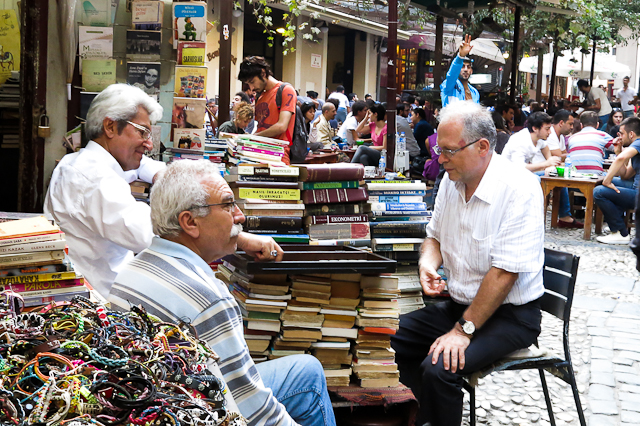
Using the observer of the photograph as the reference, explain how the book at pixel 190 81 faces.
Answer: facing the viewer

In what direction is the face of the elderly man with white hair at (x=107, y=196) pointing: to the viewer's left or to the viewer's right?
to the viewer's right

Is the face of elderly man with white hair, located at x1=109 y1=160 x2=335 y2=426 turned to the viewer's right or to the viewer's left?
to the viewer's right

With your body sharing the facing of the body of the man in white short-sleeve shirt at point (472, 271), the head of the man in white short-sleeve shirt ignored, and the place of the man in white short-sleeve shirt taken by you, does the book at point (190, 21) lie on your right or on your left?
on your right

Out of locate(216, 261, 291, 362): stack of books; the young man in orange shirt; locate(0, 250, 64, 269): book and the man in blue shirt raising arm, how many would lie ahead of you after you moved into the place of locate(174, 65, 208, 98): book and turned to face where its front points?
2

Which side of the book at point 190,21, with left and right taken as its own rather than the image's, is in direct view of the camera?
front

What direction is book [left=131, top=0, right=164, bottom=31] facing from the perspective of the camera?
toward the camera

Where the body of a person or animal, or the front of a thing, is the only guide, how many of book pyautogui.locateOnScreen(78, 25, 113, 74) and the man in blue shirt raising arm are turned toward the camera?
2

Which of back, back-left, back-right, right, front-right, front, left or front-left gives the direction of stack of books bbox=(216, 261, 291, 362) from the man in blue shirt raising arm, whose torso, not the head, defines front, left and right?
front

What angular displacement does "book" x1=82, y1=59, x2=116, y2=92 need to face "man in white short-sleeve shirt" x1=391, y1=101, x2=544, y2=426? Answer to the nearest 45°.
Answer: approximately 45° to its left

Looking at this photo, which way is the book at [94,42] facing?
toward the camera
